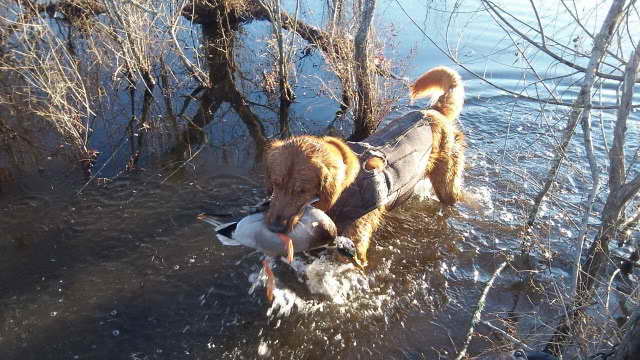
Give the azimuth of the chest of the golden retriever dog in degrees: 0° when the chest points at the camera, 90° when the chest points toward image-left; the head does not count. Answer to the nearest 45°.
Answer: approximately 45°

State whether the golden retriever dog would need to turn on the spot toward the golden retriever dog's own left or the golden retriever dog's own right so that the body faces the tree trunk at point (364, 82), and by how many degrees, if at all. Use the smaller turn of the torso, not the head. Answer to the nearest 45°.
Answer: approximately 135° to the golden retriever dog's own right
